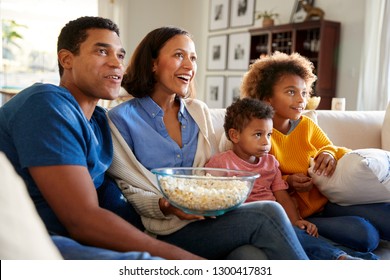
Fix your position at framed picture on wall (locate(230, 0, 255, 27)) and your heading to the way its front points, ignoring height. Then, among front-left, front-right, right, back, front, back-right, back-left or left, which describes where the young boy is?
front-left

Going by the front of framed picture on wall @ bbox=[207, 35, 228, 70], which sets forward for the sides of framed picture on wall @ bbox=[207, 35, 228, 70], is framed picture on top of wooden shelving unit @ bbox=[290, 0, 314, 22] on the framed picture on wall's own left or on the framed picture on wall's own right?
on the framed picture on wall's own left

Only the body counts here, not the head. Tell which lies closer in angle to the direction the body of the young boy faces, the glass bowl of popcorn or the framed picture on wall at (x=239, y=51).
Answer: the glass bowl of popcorn

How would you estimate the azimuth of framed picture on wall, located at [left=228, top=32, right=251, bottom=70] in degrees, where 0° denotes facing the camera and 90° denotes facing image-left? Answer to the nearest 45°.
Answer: approximately 45°

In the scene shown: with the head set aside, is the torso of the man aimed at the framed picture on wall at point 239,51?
no

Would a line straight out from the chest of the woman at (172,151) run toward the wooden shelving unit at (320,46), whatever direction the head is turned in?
no

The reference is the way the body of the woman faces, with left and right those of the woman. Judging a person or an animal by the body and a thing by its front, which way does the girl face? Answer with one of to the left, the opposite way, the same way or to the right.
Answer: the same way

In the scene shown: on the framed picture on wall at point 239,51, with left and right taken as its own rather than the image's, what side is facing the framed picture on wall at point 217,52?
right

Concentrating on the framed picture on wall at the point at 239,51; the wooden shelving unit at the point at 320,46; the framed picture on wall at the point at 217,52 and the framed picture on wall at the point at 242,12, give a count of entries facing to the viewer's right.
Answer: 0

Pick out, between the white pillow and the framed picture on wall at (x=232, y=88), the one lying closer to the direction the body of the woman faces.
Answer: the white pillow

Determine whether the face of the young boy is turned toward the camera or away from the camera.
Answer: toward the camera
